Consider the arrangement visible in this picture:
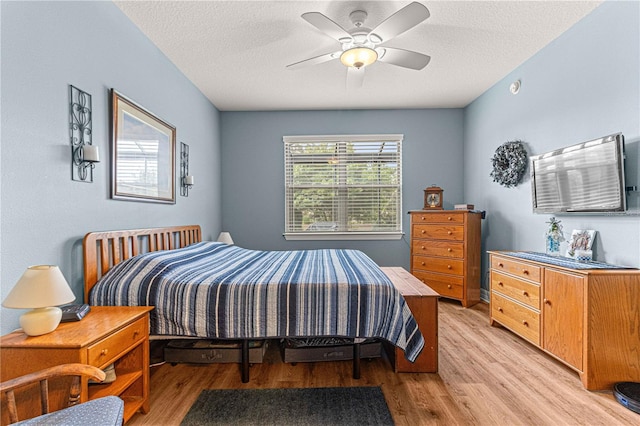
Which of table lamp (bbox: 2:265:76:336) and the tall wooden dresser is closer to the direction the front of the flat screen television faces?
the table lamp

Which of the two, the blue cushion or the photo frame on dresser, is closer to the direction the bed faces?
the photo frame on dresser

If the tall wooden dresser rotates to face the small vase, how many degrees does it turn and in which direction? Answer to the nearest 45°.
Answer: approximately 90° to its left

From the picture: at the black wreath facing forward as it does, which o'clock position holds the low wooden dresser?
The low wooden dresser is roughly at 10 o'clock from the black wreath.

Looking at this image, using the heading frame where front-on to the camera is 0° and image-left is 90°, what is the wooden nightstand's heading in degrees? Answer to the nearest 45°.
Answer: approximately 315°

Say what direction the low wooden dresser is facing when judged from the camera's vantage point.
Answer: facing the viewer and to the left of the viewer

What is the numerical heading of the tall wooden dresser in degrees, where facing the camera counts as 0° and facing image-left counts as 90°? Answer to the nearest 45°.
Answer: approximately 45°

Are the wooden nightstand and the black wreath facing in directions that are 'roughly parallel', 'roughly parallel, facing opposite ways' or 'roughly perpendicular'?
roughly parallel, facing opposite ways

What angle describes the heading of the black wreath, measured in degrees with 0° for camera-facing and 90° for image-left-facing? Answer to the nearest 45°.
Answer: approximately 45°

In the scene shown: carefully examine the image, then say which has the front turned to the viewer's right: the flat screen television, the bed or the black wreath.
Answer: the bed

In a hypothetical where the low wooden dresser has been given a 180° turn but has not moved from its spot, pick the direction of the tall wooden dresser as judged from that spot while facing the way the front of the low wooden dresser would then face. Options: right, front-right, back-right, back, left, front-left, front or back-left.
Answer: left

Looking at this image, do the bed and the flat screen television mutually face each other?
yes

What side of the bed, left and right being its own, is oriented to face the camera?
right
